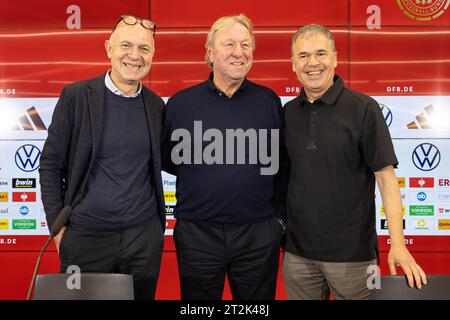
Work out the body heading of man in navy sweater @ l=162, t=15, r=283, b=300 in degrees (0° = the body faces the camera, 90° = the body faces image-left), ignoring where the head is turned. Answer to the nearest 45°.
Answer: approximately 0°
